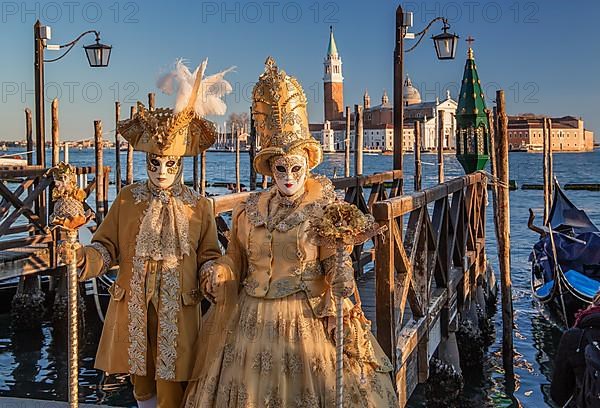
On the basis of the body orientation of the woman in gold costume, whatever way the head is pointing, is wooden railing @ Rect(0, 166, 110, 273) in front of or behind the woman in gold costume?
behind

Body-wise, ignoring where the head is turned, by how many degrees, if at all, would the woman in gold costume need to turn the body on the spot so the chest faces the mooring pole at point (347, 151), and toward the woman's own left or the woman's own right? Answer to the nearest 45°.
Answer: approximately 180°

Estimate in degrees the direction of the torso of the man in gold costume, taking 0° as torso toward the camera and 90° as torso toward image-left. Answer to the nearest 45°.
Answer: approximately 0°

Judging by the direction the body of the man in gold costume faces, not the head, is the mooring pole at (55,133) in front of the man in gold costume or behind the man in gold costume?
behind

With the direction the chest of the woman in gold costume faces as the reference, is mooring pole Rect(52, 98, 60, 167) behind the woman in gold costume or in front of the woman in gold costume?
behind

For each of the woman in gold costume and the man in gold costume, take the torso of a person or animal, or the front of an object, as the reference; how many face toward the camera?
2

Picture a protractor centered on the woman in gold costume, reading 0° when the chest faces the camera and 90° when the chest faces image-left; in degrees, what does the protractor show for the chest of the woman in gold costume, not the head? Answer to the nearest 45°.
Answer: approximately 0°

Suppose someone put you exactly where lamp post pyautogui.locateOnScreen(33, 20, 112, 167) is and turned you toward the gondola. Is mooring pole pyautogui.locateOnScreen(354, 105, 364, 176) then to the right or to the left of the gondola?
left

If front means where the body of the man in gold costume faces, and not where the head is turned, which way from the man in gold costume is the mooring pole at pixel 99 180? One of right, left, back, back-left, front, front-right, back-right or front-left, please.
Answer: back

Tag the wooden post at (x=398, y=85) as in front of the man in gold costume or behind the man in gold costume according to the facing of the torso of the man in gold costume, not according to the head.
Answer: behind
